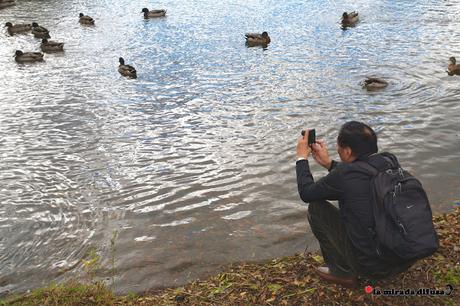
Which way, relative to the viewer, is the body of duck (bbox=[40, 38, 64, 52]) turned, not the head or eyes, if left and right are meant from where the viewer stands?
facing to the left of the viewer

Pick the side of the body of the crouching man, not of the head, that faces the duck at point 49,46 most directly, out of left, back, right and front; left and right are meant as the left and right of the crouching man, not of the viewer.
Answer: front

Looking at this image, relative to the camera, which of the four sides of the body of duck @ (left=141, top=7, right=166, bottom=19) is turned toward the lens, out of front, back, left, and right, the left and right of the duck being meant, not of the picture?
left

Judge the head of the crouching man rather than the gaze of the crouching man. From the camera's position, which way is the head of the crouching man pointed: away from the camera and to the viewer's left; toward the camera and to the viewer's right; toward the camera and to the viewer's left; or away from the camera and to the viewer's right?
away from the camera and to the viewer's left

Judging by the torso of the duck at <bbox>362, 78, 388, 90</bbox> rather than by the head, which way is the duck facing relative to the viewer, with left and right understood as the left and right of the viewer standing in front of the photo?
facing to the left of the viewer

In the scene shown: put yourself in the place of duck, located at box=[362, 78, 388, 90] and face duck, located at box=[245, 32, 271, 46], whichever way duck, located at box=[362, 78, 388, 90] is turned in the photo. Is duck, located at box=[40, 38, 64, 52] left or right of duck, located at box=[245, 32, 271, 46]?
left

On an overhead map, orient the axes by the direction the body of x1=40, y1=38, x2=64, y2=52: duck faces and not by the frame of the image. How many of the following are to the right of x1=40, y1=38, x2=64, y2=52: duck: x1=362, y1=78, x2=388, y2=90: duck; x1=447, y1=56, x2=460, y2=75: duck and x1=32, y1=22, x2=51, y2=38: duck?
1
